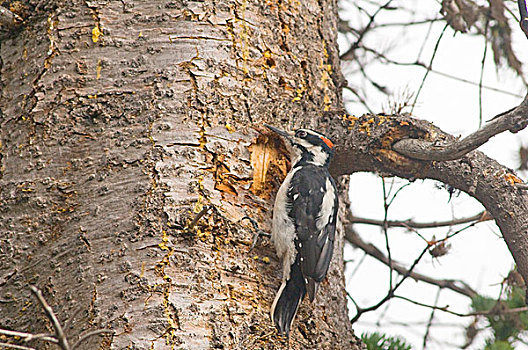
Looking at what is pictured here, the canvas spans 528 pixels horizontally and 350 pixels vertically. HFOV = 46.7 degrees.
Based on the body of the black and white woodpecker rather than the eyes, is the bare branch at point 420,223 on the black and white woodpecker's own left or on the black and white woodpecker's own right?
on the black and white woodpecker's own right

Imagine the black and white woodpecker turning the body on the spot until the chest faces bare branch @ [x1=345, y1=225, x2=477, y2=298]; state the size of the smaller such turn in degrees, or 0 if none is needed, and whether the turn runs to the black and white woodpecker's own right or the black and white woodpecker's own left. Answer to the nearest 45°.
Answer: approximately 135° to the black and white woodpecker's own right

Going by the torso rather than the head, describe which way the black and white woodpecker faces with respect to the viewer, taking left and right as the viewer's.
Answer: facing to the left of the viewer
